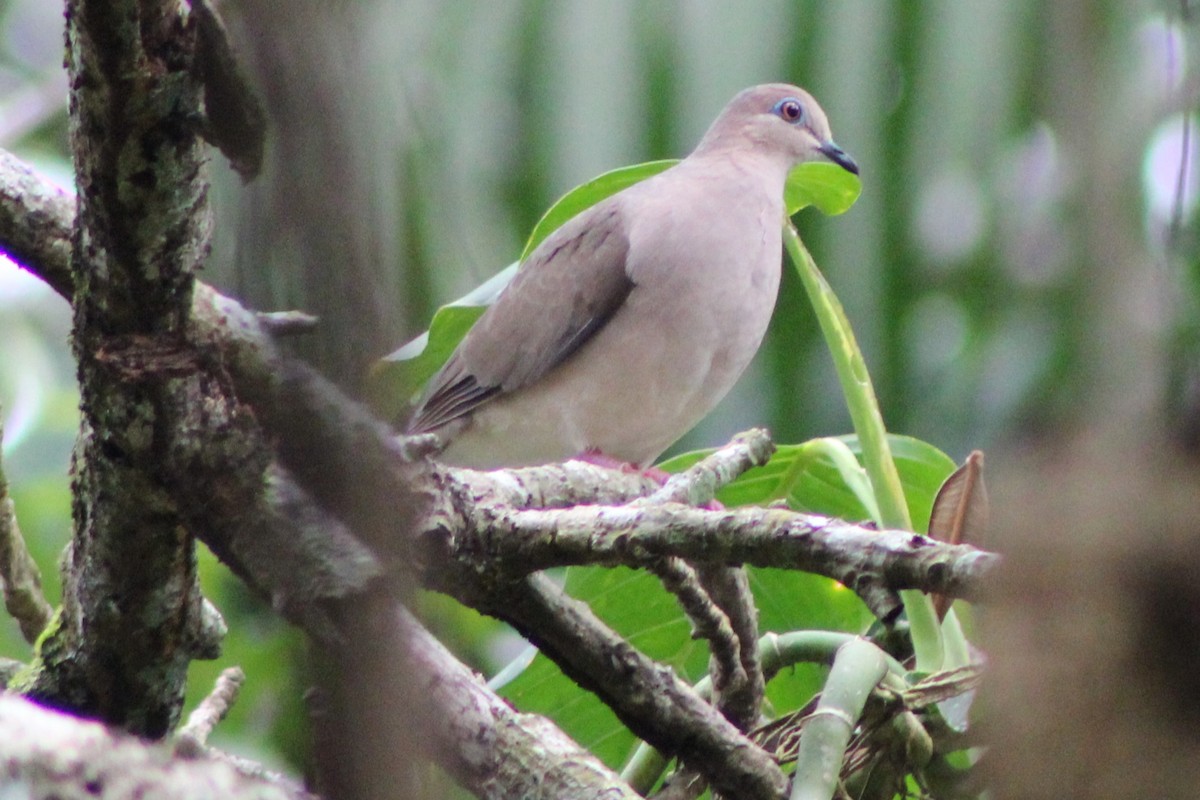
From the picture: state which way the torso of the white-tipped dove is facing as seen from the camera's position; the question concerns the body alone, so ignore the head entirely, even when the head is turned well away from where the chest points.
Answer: to the viewer's right

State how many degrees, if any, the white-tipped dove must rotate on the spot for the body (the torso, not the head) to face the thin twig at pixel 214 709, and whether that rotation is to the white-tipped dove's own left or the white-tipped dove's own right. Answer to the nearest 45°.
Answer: approximately 90° to the white-tipped dove's own right

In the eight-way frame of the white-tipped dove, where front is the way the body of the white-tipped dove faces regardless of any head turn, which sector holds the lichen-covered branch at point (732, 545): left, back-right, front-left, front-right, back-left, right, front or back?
front

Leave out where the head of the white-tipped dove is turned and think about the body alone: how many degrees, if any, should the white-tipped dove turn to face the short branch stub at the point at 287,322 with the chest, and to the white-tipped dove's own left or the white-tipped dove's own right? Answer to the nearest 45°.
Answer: approximately 90° to the white-tipped dove's own right

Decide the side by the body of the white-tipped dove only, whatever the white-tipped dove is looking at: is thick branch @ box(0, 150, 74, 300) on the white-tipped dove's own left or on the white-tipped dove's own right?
on the white-tipped dove's own right
